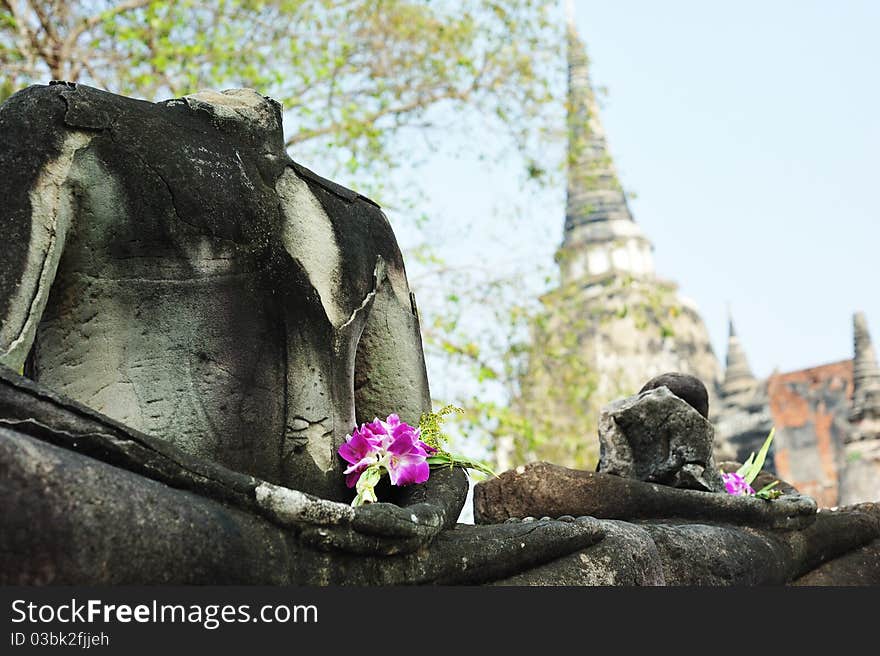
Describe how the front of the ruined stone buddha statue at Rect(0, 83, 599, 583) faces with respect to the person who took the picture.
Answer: facing the viewer and to the right of the viewer

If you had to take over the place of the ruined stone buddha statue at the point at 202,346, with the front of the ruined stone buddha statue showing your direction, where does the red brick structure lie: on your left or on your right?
on your left

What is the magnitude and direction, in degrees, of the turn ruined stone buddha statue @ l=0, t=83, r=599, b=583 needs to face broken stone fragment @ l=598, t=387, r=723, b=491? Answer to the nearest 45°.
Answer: approximately 90° to its left

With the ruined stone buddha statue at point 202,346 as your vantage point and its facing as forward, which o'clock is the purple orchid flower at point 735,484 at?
The purple orchid flower is roughly at 9 o'clock from the ruined stone buddha statue.
